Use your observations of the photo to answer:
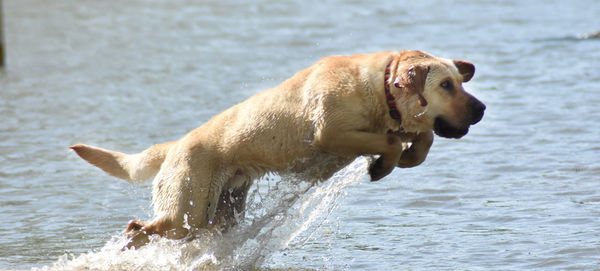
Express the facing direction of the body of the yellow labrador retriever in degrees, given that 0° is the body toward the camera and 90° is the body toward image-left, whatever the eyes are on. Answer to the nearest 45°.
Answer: approximately 270°
